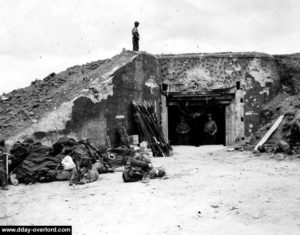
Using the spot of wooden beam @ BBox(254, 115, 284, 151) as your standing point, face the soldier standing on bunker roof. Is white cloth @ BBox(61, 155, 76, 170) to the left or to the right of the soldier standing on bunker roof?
left

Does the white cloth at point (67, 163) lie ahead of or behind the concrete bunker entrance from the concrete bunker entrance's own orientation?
ahead

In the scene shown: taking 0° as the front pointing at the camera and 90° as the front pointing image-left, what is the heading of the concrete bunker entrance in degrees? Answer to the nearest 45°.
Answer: approximately 0°

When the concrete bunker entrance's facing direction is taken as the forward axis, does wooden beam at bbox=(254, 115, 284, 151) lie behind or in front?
in front
